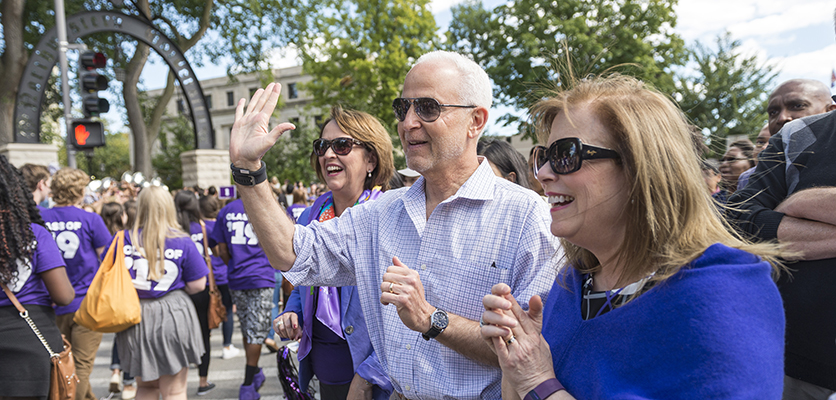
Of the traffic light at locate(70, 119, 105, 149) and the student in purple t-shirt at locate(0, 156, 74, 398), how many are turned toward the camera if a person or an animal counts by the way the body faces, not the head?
1

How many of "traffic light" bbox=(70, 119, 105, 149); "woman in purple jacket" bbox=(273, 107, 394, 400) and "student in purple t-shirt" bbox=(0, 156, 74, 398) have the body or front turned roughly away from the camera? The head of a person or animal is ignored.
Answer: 1

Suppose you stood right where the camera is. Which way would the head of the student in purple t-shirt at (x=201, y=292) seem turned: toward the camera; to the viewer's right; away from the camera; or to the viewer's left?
away from the camera

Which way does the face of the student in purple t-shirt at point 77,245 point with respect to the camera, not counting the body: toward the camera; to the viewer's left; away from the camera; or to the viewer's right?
away from the camera

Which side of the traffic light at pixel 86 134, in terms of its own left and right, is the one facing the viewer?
front

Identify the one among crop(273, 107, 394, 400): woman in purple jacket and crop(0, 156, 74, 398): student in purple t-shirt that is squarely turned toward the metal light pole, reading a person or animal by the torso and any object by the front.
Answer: the student in purple t-shirt

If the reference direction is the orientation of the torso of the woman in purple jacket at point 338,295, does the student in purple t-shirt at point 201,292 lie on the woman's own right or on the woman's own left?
on the woman's own right

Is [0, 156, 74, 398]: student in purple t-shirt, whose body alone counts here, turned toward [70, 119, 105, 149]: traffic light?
yes

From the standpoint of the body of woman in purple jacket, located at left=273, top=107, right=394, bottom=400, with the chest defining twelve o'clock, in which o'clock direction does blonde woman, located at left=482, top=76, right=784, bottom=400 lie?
The blonde woman is roughly at 10 o'clock from the woman in purple jacket.

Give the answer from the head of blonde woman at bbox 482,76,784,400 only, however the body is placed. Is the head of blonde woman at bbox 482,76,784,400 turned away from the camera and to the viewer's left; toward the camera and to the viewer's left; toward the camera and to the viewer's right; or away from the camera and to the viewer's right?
toward the camera and to the viewer's left

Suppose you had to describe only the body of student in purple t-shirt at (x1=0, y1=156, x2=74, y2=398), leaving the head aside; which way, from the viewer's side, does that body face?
away from the camera

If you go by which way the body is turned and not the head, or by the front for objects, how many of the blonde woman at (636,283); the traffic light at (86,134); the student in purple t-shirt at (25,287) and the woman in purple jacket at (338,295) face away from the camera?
1

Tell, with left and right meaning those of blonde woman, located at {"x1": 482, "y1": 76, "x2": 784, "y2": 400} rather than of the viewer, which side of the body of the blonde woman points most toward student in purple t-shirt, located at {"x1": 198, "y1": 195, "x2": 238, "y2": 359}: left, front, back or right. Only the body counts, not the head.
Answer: right

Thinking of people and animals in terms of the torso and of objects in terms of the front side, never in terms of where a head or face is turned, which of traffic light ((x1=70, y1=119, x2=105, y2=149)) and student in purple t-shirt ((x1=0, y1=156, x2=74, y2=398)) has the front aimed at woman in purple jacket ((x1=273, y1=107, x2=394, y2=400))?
the traffic light

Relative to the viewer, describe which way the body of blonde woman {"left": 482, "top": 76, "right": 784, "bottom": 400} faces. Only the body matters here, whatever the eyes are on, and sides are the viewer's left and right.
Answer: facing the viewer and to the left of the viewer

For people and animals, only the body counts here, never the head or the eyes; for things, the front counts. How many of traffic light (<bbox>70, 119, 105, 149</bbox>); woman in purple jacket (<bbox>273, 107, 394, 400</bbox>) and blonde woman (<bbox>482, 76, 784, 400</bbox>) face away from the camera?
0

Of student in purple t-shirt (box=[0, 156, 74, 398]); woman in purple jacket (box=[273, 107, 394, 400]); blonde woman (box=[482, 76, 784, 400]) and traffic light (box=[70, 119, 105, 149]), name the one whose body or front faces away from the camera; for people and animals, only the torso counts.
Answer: the student in purple t-shirt

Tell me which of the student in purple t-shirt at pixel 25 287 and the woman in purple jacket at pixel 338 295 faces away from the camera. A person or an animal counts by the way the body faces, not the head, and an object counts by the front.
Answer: the student in purple t-shirt
